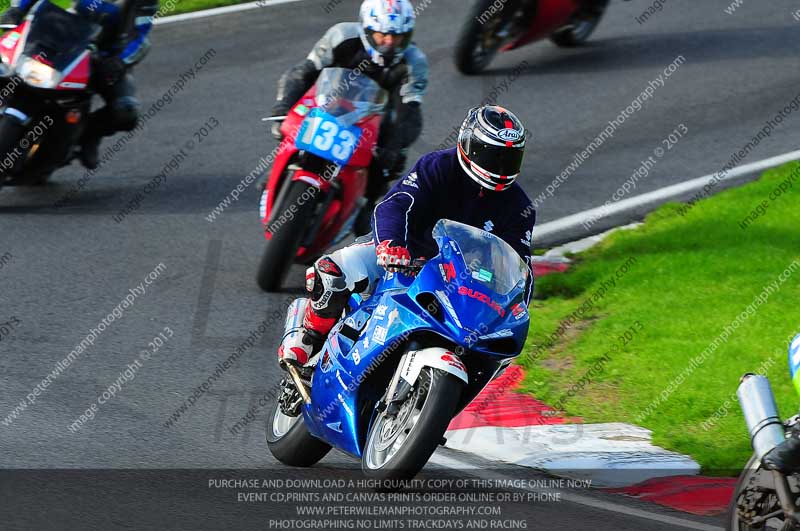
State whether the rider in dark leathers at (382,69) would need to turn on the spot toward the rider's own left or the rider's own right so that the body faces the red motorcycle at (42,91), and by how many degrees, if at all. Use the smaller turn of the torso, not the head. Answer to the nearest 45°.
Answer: approximately 90° to the rider's own right

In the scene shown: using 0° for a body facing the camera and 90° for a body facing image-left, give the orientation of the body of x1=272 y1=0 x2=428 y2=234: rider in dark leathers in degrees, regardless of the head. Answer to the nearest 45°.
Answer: approximately 0°

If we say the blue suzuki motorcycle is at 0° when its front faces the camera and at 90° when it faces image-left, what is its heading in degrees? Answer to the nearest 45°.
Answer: approximately 315°

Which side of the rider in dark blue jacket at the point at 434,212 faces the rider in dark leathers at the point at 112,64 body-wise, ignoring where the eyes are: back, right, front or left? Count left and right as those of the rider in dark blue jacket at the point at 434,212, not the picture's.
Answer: back

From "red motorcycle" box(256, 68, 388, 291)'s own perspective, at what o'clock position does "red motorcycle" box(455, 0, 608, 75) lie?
"red motorcycle" box(455, 0, 608, 75) is roughly at 7 o'clock from "red motorcycle" box(256, 68, 388, 291).

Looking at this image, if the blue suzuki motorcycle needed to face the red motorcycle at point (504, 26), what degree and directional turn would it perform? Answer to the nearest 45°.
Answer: approximately 135° to its left

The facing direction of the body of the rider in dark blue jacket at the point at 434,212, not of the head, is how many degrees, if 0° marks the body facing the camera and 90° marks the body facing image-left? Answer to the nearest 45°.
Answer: approximately 315°

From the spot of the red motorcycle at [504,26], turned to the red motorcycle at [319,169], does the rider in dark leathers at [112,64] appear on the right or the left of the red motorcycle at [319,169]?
right

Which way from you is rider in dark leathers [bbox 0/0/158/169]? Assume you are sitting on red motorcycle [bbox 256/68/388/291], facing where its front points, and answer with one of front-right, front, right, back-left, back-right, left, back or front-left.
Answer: back-right

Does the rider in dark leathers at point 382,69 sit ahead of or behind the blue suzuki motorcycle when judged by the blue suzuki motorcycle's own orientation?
behind

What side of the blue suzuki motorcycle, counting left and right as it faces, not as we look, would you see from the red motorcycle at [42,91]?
back
